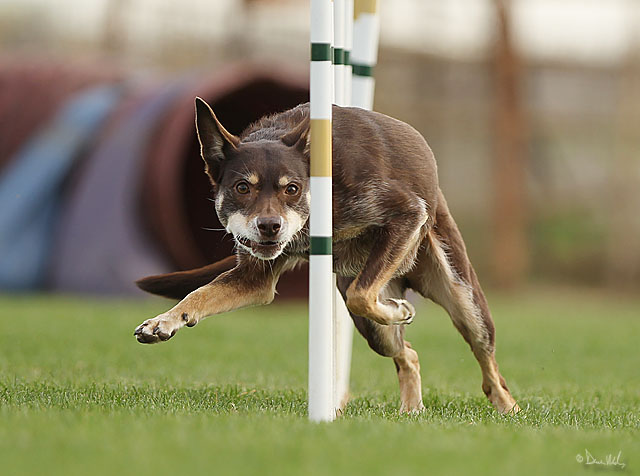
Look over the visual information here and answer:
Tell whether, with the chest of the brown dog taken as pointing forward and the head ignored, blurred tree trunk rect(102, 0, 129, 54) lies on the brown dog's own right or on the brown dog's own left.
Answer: on the brown dog's own right

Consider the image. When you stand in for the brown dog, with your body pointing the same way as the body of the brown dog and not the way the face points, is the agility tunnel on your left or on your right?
on your right

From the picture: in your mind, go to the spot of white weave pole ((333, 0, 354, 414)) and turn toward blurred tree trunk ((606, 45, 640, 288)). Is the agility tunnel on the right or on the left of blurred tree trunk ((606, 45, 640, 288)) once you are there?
left

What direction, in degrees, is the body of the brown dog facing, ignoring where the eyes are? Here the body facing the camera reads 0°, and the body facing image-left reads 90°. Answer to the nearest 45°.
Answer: approximately 45°

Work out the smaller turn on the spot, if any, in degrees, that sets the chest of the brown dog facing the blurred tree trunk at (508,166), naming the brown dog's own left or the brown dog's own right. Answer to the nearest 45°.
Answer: approximately 135° to the brown dog's own right

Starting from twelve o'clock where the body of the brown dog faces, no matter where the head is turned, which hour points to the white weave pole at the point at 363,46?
The white weave pole is roughly at 5 o'clock from the brown dog.

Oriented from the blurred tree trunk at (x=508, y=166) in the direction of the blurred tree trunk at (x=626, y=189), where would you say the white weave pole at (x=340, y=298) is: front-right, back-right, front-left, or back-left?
back-right

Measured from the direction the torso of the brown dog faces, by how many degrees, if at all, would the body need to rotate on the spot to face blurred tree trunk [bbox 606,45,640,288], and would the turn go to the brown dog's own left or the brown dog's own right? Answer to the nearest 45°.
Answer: approximately 180°
